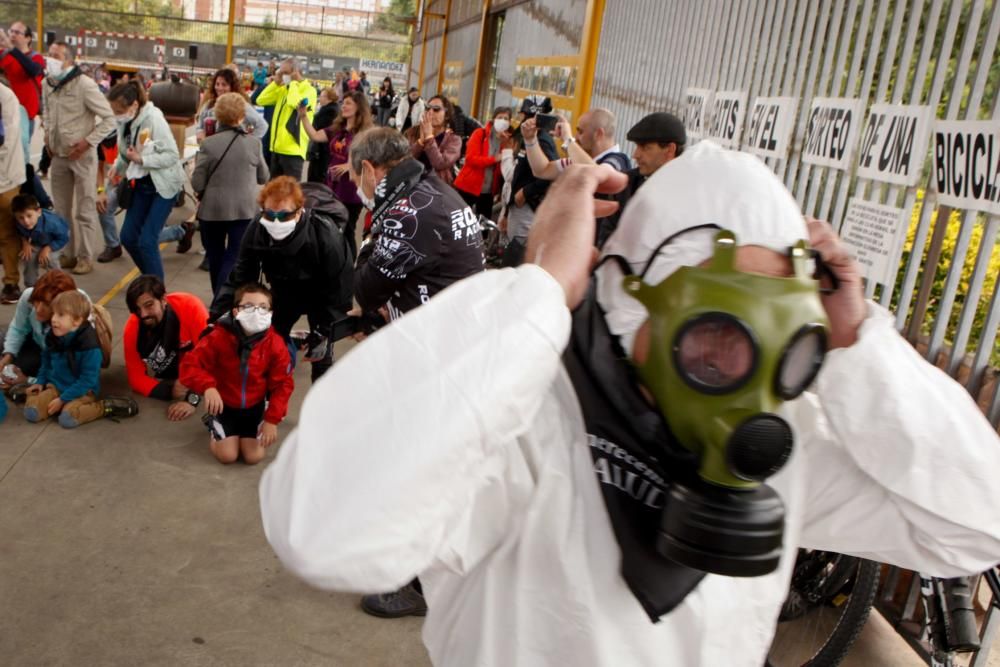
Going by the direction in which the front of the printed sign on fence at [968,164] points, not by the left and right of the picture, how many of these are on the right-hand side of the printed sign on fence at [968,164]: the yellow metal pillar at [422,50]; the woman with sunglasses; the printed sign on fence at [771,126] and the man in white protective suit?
3

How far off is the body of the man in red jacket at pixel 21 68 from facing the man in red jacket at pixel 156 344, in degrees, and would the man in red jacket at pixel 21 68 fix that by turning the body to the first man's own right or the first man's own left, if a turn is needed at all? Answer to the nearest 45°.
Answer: approximately 45° to the first man's own left

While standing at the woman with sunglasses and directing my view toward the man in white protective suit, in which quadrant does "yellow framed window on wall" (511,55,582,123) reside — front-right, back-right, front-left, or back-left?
back-left

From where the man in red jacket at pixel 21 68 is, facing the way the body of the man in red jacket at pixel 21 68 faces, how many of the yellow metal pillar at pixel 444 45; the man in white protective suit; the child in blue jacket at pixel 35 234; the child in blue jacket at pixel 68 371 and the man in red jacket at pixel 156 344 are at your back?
1

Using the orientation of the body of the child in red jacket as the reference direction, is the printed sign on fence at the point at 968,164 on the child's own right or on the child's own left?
on the child's own left

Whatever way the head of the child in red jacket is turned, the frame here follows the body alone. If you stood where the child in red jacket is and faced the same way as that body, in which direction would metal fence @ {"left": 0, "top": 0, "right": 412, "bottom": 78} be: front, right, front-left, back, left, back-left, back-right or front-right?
back

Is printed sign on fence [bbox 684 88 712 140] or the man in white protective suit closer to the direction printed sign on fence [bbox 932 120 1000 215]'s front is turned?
the man in white protective suit

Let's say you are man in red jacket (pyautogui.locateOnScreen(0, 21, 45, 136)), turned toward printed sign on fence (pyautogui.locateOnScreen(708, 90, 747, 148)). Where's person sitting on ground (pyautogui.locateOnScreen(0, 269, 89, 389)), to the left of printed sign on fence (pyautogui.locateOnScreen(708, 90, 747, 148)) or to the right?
right

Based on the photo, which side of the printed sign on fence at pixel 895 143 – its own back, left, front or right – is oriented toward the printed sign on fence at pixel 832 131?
right

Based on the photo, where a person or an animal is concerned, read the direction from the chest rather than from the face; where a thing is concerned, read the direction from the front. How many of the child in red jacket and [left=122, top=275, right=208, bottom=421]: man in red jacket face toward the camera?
2

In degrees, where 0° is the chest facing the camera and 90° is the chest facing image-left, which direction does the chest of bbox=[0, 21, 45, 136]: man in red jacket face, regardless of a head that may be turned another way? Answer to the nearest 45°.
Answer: approximately 45°

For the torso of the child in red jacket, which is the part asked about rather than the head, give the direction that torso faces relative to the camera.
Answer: toward the camera

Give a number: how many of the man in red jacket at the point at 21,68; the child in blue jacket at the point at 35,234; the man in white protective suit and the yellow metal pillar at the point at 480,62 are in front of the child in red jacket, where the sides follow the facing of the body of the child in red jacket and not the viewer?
1

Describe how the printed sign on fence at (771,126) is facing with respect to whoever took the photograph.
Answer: facing the viewer and to the left of the viewer

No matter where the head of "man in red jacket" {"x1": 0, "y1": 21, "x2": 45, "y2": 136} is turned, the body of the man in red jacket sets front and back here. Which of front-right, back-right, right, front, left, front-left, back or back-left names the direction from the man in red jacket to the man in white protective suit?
front-left

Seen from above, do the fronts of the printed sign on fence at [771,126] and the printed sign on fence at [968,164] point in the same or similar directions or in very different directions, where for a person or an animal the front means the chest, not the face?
same or similar directions

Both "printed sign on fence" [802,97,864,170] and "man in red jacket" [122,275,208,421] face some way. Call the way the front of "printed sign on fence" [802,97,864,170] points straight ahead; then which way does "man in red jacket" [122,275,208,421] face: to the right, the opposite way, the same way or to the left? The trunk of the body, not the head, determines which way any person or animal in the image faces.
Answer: to the left
